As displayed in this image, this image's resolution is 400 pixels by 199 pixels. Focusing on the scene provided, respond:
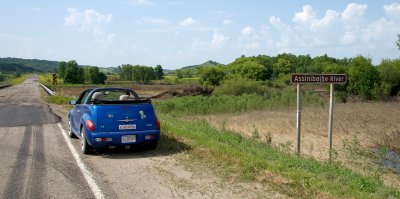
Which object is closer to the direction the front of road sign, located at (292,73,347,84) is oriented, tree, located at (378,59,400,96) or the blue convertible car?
the blue convertible car

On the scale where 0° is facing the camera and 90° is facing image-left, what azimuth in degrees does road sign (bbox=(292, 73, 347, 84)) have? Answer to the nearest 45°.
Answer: approximately 0°

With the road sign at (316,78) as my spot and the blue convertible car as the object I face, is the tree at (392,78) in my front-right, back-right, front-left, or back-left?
back-right

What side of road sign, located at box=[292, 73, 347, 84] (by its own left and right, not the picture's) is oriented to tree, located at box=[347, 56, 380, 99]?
back

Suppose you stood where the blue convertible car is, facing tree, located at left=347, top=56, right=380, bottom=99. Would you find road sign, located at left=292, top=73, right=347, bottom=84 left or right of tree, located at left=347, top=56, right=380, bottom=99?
right

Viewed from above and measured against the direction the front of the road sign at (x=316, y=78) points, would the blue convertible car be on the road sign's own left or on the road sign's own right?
on the road sign's own right

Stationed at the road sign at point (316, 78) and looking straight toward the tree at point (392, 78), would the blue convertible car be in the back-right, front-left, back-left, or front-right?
back-left

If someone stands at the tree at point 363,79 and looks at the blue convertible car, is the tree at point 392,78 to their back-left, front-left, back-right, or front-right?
back-left

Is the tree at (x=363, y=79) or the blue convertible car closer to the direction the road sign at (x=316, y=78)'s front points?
the blue convertible car
